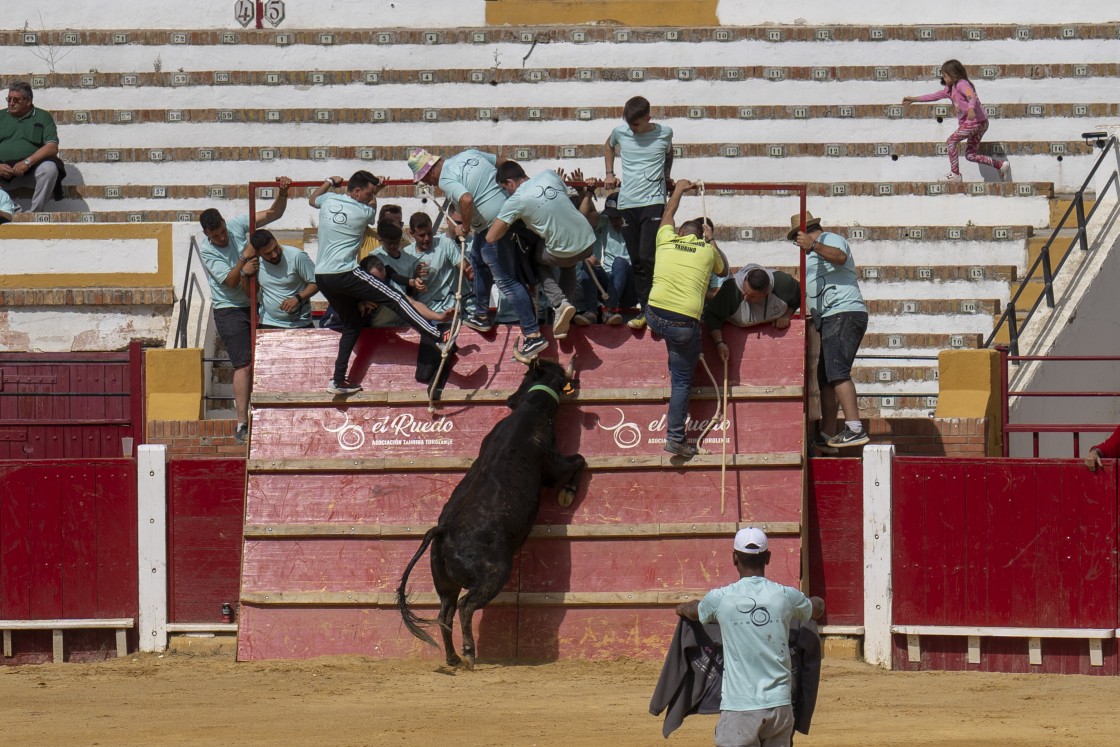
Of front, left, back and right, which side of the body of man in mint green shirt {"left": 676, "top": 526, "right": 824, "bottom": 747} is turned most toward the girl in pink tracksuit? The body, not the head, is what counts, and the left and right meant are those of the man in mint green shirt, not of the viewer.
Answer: front

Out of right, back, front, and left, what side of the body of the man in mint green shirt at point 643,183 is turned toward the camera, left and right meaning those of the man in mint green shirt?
front

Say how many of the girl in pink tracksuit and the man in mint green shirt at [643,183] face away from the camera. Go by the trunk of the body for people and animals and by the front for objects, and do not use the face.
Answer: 0

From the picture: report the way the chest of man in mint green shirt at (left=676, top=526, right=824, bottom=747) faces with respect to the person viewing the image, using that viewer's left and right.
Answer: facing away from the viewer

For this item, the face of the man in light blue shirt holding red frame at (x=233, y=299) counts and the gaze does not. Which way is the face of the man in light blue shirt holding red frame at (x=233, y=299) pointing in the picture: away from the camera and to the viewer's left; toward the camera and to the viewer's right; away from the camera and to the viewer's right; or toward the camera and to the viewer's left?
toward the camera and to the viewer's right

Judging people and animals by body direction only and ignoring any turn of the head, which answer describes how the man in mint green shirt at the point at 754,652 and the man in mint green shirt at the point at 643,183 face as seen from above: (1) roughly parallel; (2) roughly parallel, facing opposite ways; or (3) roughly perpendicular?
roughly parallel, facing opposite ways

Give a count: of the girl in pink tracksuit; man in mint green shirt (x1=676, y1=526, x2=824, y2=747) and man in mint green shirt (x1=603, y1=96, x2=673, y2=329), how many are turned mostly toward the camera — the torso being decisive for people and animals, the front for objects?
1

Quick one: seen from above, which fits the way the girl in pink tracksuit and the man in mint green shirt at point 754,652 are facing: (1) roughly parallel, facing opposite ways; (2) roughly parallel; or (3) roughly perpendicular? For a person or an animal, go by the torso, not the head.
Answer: roughly perpendicular

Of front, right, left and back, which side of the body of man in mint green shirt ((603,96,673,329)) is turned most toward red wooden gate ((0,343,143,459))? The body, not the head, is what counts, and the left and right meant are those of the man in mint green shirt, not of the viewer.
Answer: right

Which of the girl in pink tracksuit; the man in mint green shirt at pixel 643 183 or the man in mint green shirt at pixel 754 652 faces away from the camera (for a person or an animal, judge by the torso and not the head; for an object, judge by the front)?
the man in mint green shirt at pixel 754 652

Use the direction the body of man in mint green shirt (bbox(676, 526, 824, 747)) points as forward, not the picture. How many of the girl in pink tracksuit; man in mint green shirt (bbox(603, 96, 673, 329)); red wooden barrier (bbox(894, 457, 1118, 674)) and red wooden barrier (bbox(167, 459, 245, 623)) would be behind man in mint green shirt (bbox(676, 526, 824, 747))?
0
